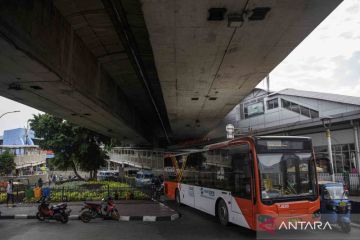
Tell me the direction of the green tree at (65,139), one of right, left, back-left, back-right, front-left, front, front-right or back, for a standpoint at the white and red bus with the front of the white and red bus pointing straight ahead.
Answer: back

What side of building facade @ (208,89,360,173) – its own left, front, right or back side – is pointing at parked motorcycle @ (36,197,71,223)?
front

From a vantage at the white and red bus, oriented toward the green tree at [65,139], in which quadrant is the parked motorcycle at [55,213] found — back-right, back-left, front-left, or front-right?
front-left

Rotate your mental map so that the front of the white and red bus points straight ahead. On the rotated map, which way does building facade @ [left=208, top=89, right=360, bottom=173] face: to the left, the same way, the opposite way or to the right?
to the right

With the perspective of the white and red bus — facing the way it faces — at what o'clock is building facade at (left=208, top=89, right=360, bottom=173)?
The building facade is roughly at 8 o'clock from the white and red bus.

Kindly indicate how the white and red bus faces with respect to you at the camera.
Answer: facing the viewer and to the right of the viewer

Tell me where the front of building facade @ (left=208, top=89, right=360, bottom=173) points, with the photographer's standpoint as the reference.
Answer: facing the viewer and to the left of the viewer

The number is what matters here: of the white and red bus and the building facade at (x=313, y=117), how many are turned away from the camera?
0

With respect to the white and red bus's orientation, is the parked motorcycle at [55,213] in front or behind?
behind
